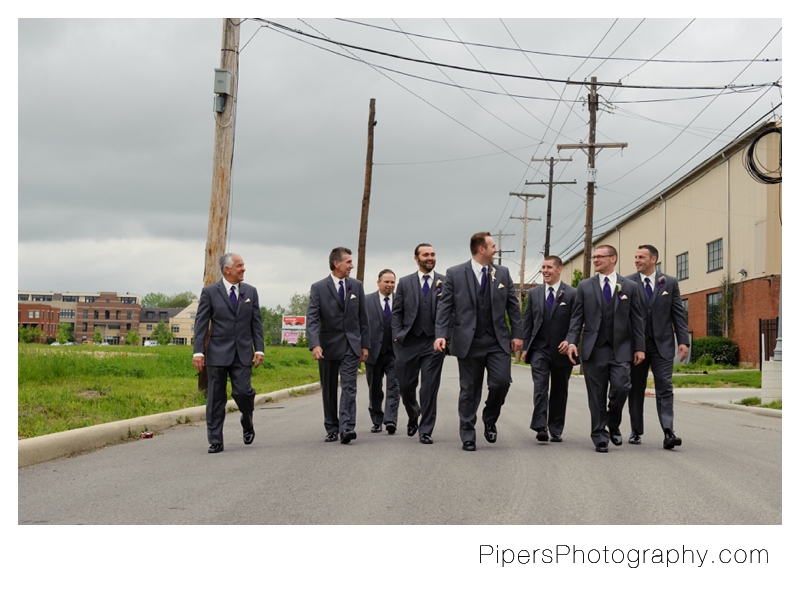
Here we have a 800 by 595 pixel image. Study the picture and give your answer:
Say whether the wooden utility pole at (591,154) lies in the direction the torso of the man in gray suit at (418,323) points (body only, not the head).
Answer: no

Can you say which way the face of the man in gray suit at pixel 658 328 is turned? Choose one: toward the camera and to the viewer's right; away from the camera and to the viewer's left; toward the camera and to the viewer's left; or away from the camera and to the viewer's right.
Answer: toward the camera and to the viewer's left

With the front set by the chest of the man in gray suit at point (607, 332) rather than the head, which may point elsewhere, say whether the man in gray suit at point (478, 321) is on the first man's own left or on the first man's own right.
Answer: on the first man's own right

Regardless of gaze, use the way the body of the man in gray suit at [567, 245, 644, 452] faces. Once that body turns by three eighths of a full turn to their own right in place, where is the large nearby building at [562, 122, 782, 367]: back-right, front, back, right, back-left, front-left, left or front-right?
front-right

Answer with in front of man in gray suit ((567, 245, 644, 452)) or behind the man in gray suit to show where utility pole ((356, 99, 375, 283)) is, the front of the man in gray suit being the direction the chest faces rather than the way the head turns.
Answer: behind

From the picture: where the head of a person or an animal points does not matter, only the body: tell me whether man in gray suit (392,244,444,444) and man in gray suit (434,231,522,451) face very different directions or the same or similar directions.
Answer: same or similar directions

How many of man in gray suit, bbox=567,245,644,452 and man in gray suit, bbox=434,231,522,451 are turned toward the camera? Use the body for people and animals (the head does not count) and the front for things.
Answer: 2

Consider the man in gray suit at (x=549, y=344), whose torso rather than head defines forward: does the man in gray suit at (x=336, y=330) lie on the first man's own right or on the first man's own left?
on the first man's own right

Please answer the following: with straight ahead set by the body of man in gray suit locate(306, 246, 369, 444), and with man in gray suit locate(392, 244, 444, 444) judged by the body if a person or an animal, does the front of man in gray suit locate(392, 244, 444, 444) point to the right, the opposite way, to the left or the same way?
the same way

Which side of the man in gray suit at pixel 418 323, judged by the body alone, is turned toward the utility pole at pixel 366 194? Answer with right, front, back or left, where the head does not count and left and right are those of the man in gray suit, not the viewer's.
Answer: back

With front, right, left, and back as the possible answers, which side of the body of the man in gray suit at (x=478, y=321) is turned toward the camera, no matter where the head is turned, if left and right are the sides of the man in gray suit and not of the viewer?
front

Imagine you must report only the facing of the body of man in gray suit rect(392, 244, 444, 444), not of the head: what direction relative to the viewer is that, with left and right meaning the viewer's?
facing the viewer

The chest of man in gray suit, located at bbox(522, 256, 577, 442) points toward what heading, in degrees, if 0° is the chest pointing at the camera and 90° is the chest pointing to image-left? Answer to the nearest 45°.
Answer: approximately 0°
